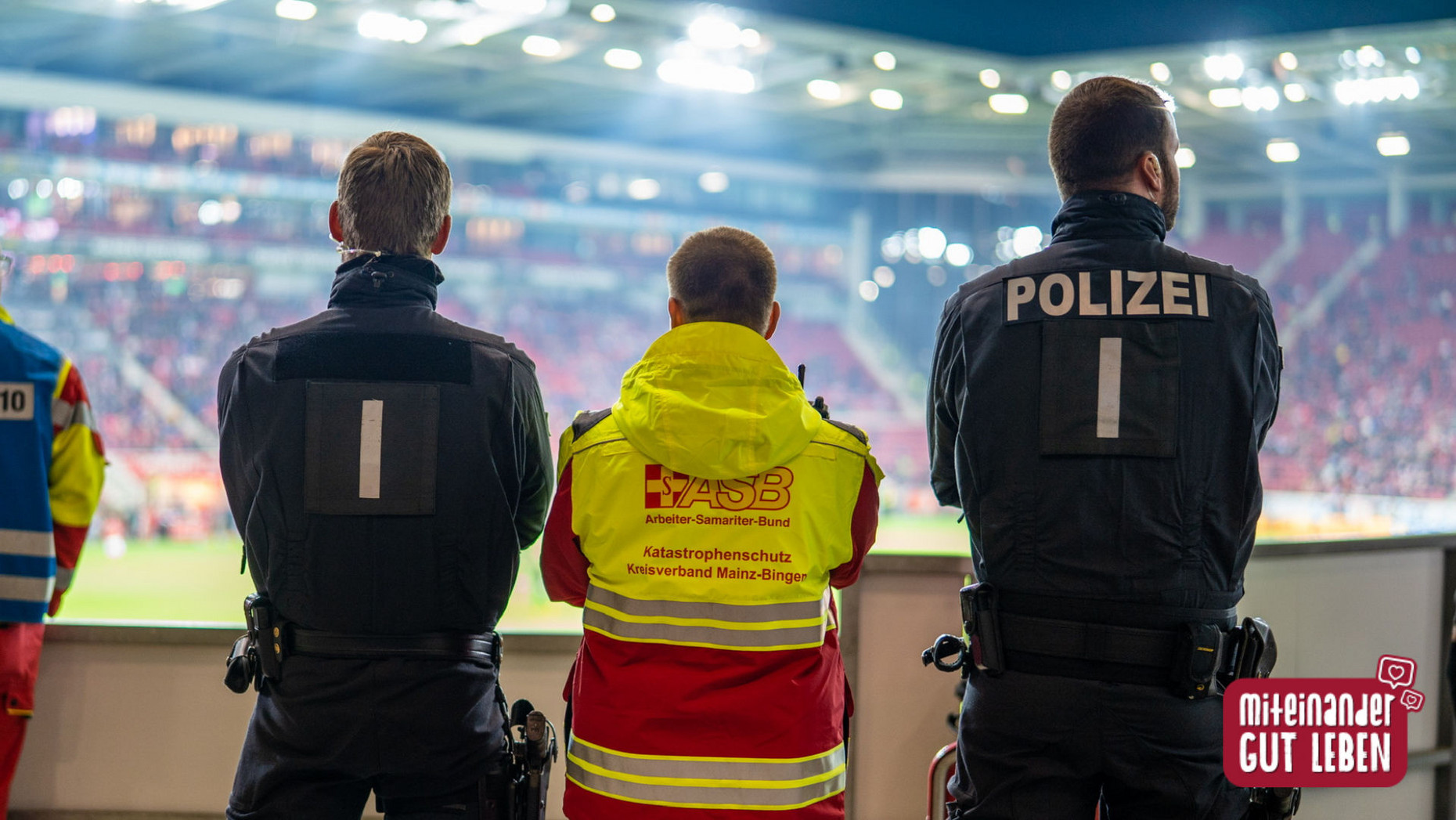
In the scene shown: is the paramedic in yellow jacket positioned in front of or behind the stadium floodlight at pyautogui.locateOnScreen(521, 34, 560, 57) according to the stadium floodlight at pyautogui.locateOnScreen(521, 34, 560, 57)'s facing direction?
in front

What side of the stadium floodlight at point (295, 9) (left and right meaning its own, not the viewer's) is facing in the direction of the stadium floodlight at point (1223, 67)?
left

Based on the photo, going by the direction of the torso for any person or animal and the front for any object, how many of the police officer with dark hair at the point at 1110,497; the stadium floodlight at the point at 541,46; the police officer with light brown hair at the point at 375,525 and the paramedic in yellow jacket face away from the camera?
3

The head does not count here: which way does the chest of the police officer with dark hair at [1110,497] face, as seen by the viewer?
away from the camera

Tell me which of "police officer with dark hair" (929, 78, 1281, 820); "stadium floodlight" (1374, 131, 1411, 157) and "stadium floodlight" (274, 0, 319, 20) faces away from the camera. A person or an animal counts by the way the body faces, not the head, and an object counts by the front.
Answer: the police officer with dark hair

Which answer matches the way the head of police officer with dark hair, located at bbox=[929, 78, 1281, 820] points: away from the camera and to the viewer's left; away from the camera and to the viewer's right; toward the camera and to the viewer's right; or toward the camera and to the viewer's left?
away from the camera and to the viewer's right

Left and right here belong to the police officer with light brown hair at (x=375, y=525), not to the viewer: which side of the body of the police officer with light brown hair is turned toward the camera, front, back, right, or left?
back

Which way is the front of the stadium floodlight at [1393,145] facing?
toward the camera

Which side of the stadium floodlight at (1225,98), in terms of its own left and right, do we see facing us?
front

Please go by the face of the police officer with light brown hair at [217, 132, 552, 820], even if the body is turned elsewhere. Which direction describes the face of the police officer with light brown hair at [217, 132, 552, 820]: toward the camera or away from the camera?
away from the camera
